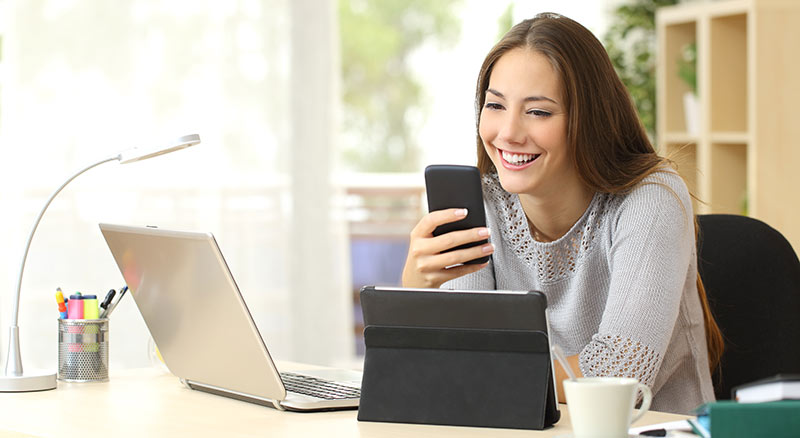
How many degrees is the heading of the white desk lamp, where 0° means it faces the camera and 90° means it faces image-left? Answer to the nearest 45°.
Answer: approximately 270°

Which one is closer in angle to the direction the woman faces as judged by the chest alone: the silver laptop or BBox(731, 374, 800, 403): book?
the silver laptop

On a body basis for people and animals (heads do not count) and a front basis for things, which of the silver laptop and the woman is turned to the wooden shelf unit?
the silver laptop

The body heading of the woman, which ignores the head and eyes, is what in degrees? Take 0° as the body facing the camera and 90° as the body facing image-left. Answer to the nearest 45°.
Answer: approximately 45°

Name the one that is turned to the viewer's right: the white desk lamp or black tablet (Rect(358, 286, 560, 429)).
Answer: the white desk lamp

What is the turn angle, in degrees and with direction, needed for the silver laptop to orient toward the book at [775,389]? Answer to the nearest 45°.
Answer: approximately 90° to its right

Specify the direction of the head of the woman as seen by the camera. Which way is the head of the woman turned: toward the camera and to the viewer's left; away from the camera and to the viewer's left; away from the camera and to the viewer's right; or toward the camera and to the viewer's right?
toward the camera and to the viewer's left

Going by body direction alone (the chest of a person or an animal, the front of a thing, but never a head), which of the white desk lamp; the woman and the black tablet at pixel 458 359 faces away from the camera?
the black tablet

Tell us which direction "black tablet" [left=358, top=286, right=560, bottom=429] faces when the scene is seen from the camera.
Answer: facing away from the viewer

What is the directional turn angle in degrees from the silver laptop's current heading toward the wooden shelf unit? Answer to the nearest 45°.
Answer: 0° — it already faces it

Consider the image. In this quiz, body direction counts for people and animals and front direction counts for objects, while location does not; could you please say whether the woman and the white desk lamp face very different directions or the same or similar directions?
very different directions

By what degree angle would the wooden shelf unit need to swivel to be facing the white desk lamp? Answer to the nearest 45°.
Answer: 0° — it already faces it

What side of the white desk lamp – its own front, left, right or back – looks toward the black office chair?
front

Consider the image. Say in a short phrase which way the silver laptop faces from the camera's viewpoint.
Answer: facing away from the viewer and to the right of the viewer

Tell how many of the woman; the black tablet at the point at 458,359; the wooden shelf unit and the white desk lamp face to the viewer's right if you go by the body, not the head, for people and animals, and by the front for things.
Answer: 1
